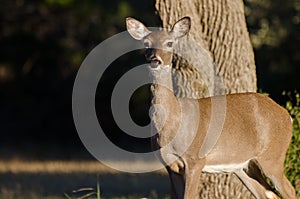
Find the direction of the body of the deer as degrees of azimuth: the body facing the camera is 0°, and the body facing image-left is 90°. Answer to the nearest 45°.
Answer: approximately 45°

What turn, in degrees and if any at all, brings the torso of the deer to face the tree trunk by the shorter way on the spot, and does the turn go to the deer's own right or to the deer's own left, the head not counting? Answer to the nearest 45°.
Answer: approximately 135° to the deer's own right
